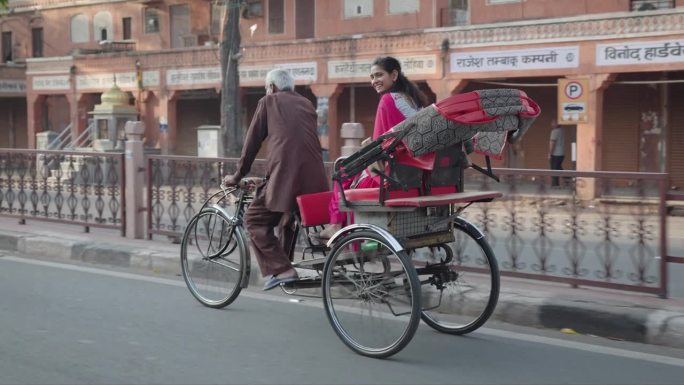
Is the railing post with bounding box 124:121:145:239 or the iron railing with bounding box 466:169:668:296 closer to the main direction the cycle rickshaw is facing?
the railing post

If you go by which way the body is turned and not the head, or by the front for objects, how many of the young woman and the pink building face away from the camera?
0

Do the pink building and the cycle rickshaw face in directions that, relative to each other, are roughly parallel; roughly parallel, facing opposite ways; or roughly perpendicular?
roughly perpendicular

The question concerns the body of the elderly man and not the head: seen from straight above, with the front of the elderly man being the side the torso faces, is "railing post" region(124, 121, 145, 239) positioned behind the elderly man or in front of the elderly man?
in front

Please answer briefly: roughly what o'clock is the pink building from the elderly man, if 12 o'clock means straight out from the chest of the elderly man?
The pink building is roughly at 2 o'clock from the elderly man.

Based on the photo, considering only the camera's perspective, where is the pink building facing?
facing the viewer and to the left of the viewer

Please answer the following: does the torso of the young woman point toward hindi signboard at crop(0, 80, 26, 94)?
no

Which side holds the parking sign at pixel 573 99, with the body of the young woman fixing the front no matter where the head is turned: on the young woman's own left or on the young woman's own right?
on the young woman's own right

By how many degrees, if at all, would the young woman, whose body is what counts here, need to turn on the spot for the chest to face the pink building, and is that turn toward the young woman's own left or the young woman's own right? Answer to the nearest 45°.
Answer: approximately 90° to the young woman's own right

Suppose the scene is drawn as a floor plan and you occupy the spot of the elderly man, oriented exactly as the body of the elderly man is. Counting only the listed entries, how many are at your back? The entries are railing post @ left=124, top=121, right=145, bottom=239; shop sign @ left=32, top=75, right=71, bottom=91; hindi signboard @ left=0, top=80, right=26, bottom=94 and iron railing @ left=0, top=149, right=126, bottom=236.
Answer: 0

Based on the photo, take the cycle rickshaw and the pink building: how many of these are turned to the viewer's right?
0

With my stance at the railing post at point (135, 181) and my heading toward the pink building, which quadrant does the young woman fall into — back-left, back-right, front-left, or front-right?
back-right

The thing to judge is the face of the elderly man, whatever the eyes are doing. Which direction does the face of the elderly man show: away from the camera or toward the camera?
away from the camera

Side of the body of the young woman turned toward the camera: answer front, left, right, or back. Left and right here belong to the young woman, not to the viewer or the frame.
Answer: left

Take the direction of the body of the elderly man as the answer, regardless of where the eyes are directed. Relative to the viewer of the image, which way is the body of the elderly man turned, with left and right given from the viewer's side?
facing away from the viewer and to the left of the viewer

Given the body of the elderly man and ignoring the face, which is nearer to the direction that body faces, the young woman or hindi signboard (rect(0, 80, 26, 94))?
the hindi signboard

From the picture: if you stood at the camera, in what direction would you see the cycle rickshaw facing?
facing away from the viewer and to the left of the viewer
